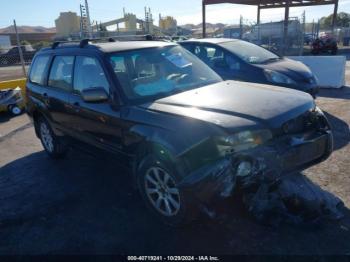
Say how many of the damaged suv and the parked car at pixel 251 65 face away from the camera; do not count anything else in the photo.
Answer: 0

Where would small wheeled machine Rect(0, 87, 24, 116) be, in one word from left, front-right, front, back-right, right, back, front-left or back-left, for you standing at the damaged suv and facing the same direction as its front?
back

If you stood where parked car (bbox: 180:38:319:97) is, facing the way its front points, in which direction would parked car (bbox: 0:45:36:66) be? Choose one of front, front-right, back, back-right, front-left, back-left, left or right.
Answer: back

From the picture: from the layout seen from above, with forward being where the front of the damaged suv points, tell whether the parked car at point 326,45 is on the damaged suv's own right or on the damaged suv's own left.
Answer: on the damaged suv's own left

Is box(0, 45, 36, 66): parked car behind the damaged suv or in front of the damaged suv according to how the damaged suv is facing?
behind

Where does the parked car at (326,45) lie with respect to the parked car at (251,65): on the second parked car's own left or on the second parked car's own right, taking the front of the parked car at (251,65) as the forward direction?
on the second parked car's own left

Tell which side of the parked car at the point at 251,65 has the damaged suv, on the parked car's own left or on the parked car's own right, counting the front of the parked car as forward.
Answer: on the parked car's own right

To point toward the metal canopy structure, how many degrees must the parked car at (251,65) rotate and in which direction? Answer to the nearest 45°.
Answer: approximately 135° to its left

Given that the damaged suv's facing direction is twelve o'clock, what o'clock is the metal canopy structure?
The metal canopy structure is roughly at 8 o'clock from the damaged suv.

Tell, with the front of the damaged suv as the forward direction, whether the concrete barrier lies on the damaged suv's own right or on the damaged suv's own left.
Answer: on the damaged suv's own left

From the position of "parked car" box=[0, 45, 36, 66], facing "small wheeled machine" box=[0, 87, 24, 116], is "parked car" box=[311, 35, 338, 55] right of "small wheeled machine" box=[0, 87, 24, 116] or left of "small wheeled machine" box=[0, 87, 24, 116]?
left

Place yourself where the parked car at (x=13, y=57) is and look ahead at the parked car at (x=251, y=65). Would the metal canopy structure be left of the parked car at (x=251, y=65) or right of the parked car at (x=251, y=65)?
left

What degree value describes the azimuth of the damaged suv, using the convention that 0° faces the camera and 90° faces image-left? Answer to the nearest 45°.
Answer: approximately 315°

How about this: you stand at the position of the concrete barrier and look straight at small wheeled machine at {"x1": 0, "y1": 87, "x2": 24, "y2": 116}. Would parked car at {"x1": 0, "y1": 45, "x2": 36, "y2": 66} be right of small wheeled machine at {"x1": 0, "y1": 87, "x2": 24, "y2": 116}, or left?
right
